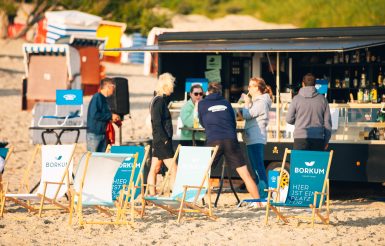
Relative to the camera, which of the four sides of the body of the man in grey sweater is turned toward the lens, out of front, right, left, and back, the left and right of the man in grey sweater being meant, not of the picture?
back

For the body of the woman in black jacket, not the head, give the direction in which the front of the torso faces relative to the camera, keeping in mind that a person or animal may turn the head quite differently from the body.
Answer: to the viewer's right

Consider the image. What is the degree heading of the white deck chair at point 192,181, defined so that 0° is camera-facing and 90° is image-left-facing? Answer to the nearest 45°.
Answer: approximately 45°

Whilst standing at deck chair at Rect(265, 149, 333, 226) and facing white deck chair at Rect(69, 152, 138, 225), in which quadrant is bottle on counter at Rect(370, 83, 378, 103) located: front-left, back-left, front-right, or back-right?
back-right

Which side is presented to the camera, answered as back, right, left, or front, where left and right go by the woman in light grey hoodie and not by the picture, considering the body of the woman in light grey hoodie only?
left

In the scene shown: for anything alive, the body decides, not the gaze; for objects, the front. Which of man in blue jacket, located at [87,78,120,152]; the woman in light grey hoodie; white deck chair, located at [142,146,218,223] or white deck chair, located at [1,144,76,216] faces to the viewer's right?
the man in blue jacket

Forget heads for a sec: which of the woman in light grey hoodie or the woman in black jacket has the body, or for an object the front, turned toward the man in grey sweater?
the woman in black jacket

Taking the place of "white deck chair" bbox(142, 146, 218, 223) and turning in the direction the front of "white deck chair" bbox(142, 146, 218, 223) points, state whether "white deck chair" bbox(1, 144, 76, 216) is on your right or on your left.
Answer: on your right

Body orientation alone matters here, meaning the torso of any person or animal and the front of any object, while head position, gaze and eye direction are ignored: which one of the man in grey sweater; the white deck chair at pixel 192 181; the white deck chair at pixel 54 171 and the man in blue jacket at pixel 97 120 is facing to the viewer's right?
the man in blue jacket

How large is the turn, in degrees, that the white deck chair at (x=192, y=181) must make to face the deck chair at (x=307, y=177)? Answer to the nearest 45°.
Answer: approximately 135° to its left

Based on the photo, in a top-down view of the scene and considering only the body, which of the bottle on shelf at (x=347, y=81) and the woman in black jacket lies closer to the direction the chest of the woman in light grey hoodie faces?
the woman in black jacket

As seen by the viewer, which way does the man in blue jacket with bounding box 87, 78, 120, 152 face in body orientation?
to the viewer's right

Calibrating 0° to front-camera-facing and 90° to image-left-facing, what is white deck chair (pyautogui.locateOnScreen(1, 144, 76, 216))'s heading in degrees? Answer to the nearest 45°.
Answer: approximately 45°

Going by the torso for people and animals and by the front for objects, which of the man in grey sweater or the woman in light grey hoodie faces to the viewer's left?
the woman in light grey hoodie
